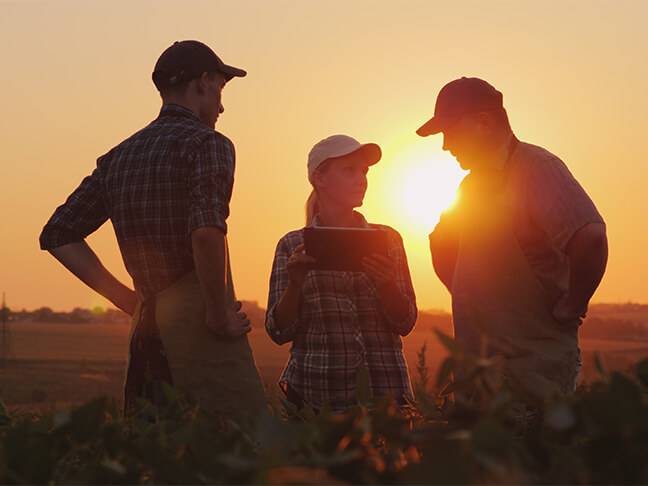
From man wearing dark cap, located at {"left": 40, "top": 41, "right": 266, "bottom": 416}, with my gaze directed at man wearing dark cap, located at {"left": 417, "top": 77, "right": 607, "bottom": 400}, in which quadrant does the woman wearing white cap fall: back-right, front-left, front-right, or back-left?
front-left

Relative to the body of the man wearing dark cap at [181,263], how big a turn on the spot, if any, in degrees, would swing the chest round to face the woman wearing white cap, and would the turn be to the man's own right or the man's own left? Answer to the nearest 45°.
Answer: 0° — they already face them

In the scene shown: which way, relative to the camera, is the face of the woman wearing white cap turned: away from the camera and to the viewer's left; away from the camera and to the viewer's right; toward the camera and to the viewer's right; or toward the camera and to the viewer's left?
toward the camera and to the viewer's right

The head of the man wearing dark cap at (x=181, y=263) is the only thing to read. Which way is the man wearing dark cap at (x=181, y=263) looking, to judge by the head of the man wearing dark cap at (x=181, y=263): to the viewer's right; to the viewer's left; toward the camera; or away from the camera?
to the viewer's right

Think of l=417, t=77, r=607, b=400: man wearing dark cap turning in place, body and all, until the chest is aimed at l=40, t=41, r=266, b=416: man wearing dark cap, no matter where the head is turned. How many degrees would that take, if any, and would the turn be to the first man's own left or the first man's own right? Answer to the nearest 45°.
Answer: approximately 45° to the first man's own right

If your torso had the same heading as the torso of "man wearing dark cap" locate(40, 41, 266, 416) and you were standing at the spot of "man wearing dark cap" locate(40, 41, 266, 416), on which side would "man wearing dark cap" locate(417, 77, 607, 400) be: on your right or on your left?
on your right

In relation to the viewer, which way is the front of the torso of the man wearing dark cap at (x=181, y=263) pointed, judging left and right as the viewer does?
facing away from the viewer and to the right of the viewer

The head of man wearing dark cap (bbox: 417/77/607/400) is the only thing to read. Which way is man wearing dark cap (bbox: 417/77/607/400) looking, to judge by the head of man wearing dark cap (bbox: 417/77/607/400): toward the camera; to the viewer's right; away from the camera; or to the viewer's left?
to the viewer's left
